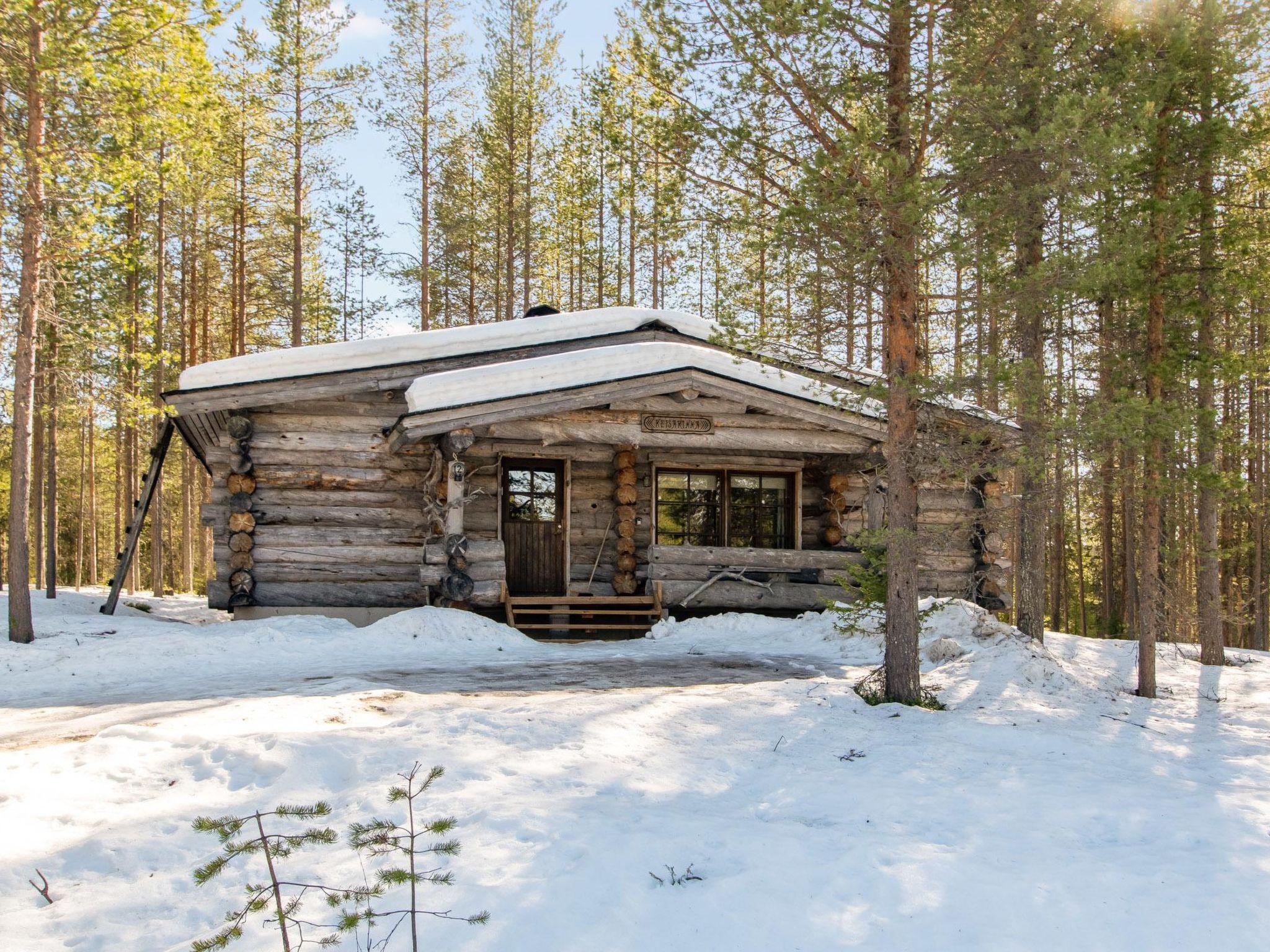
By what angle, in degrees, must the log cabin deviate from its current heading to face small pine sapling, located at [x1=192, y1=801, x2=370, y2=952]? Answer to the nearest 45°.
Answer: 0° — it already faces it

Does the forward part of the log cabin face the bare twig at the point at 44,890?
yes

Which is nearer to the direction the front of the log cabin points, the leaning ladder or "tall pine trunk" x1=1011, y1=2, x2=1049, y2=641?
the tall pine trunk

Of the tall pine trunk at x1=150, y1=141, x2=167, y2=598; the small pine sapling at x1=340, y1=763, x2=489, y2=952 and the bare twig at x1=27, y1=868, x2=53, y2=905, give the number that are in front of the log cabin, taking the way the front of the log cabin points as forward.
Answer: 2

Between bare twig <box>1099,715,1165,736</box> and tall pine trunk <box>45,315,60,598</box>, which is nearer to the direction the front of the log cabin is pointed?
the bare twig

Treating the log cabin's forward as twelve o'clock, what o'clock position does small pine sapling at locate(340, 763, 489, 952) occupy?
The small pine sapling is roughly at 12 o'clock from the log cabin.

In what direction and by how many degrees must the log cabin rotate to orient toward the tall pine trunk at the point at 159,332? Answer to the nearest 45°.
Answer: approximately 135° to its right

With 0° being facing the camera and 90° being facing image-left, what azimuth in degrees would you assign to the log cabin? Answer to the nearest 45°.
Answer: approximately 0°

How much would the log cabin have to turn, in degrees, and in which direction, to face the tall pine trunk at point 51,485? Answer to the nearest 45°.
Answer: approximately 135° to its right

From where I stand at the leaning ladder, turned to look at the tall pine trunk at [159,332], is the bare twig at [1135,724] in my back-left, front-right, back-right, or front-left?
back-right
